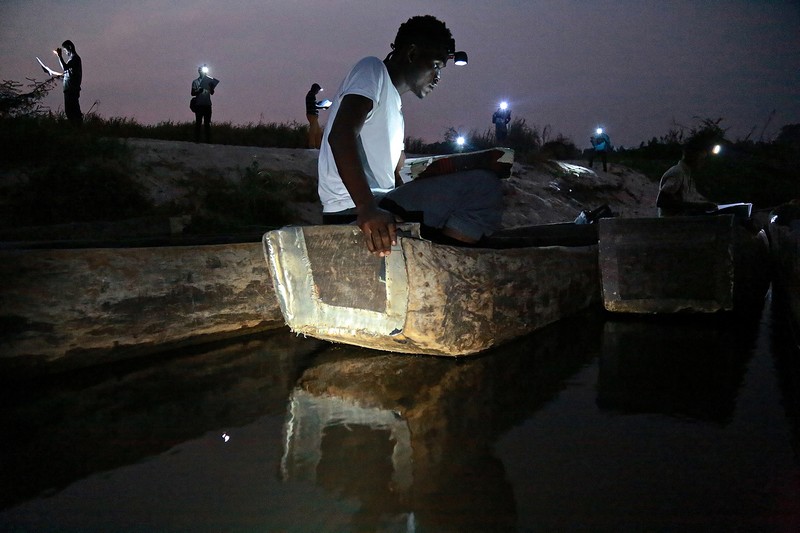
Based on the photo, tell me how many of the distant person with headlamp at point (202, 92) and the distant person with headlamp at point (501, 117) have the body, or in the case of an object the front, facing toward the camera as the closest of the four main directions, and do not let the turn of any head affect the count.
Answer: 2

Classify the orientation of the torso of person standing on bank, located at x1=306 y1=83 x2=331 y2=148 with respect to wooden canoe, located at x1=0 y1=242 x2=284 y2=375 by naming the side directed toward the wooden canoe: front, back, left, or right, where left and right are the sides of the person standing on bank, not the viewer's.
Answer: right

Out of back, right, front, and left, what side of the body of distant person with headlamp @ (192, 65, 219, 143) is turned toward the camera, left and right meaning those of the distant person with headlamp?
front

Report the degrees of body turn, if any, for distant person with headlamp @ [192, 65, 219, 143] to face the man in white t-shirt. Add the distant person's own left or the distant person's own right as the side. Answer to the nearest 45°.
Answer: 0° — they already face them

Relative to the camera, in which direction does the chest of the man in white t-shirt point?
to the viewer's right

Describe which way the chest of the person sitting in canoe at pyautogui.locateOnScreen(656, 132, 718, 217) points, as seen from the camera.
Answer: to the viewer's right

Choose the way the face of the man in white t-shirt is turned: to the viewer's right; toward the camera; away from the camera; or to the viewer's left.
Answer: to the viewer's right

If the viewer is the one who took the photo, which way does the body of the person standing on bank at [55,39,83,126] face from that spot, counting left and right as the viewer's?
facing to the left of the viewer

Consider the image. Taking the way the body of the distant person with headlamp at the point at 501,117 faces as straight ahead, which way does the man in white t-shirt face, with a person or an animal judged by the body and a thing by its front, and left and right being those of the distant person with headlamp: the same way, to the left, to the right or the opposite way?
to the left

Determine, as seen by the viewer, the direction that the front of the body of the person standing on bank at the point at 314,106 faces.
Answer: to the viewer's right

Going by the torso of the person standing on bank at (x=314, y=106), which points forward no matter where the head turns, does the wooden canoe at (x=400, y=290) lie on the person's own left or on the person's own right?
on the person's own right

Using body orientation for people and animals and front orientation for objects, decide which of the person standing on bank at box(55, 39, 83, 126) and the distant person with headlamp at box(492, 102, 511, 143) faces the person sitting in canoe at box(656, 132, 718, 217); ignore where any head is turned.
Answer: the distant person with headlamp

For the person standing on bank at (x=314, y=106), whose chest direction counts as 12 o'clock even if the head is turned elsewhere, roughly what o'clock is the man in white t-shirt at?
The man in white t-shirt is roughly at 3 o'clock from the person standing on bank.

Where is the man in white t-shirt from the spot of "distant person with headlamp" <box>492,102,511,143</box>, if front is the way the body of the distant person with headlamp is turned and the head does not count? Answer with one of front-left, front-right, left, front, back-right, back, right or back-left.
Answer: front

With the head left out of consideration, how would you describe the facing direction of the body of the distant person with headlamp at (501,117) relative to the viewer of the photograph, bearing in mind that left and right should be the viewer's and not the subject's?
facing the viewer

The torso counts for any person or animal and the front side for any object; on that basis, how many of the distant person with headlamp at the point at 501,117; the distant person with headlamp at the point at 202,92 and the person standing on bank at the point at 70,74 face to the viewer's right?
0
